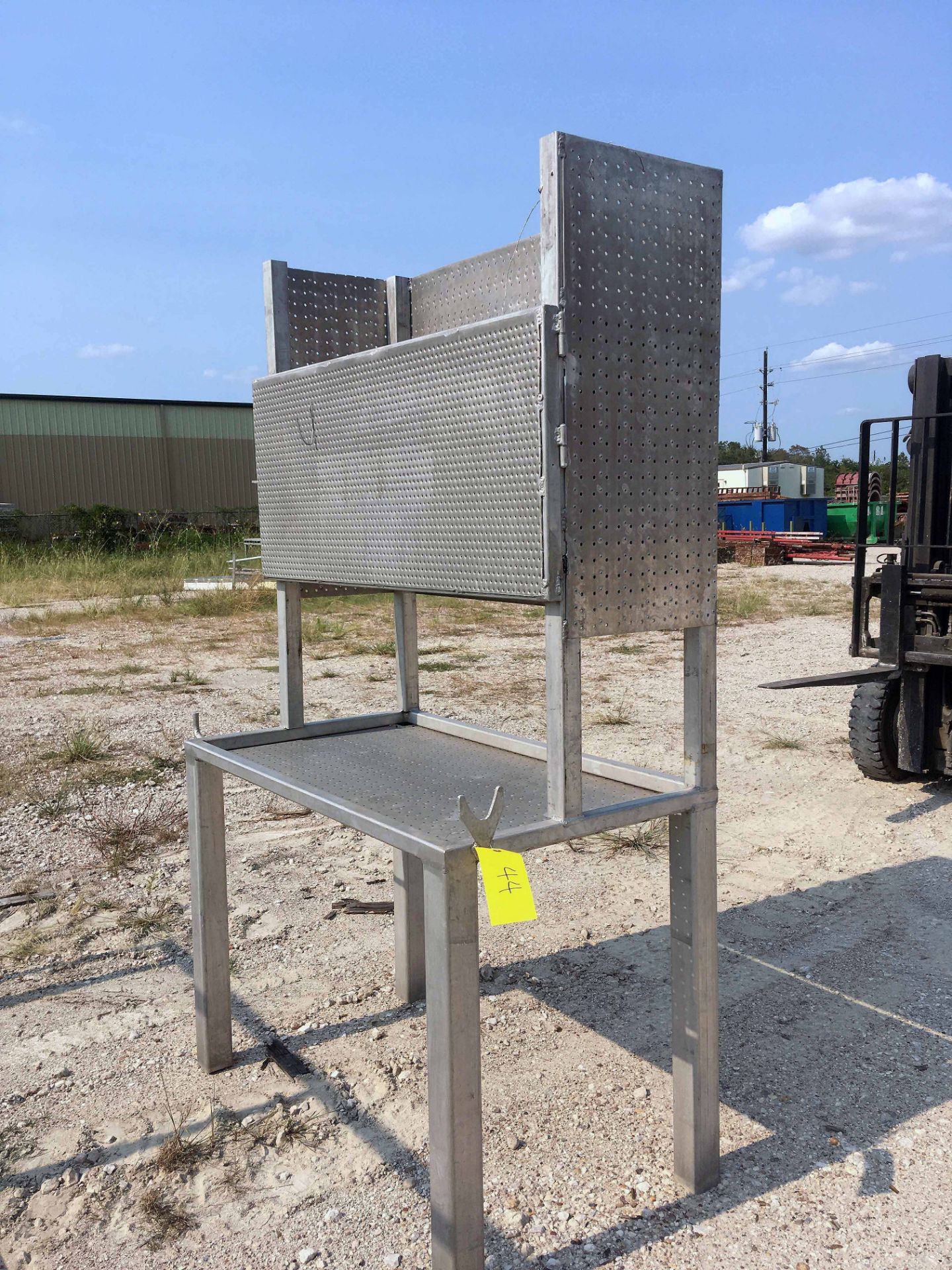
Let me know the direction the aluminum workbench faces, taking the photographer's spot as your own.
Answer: facing the viewer and to the left of the viewer

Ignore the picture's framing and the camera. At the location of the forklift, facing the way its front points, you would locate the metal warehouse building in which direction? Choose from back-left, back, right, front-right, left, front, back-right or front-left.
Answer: right

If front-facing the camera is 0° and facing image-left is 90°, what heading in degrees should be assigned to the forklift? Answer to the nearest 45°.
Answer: approximately 45°

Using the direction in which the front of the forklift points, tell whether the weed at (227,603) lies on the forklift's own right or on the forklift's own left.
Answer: on the forklift's own right

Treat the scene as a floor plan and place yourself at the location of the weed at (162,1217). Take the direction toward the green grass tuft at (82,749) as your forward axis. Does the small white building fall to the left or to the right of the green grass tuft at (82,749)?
right

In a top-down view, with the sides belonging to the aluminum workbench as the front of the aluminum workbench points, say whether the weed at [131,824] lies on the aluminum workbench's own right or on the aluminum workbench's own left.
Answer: on the aluminum workbench's own right

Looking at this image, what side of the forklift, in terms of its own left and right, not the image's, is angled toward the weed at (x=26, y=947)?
front

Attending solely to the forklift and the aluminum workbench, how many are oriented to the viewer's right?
0

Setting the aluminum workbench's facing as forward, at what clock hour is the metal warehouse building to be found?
The metal warehouse building is roughly at 4 o'clock from the aluminum workbench.

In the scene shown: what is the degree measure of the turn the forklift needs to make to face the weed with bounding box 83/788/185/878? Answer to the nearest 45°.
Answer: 0° — it already faces it

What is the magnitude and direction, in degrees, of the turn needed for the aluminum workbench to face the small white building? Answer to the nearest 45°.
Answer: approximately 135° to its right

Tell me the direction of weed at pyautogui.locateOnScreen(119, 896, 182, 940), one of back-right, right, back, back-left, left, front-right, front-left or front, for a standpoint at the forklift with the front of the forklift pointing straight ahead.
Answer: front
